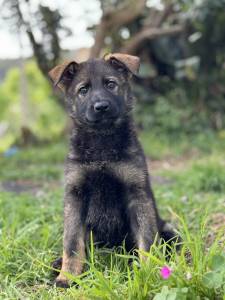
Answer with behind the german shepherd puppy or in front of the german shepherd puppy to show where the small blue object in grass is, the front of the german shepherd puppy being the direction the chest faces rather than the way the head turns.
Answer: behind

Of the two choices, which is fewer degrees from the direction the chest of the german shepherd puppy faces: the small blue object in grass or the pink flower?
the pink flower

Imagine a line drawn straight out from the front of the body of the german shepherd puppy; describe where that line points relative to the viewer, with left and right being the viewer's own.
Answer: facing the viewer
